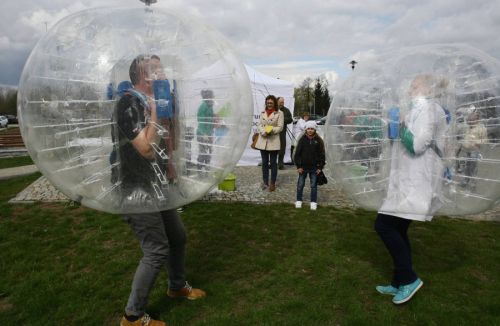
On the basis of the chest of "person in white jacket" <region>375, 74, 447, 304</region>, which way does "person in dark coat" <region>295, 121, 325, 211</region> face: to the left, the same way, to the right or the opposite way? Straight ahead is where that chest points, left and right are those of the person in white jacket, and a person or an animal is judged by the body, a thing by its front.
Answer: to the left

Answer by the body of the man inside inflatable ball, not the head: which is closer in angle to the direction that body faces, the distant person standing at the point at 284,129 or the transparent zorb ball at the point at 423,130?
the transparent zorb ball

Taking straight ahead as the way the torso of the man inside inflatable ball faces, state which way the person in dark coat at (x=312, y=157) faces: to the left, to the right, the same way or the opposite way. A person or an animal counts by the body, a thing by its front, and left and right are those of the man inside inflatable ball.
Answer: to the right

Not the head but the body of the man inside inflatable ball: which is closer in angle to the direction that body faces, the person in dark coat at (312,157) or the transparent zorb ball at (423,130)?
the transparent zorb ball

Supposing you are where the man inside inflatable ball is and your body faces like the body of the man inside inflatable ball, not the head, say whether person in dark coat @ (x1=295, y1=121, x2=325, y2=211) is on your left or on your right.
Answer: on your left

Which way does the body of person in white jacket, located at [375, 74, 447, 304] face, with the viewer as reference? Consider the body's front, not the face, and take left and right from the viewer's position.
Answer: facing to the left of the viewer

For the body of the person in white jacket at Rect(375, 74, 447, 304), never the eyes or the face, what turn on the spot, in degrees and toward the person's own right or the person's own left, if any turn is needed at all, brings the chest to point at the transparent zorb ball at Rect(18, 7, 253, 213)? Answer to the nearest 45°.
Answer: approximately 45° to the person's own left

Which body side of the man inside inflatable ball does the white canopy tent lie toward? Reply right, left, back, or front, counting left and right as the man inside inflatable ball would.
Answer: left

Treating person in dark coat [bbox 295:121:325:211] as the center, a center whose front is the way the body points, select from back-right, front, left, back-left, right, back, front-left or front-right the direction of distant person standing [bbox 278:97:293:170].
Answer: back

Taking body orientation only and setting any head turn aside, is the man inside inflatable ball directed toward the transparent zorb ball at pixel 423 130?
yes

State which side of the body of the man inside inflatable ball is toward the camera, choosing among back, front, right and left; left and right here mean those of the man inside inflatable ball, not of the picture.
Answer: right

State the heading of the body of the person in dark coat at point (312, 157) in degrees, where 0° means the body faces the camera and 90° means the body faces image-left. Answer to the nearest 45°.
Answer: approximately 0°
